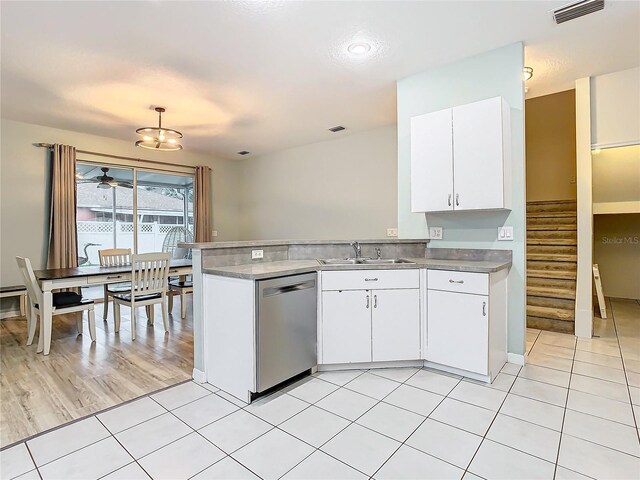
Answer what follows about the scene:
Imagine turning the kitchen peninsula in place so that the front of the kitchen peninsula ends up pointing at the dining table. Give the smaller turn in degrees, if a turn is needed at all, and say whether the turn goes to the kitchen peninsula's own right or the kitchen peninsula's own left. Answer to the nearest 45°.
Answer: approximately 90° to the kitchen peninsula's own right

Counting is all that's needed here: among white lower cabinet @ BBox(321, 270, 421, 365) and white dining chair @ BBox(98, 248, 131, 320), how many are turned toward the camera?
2

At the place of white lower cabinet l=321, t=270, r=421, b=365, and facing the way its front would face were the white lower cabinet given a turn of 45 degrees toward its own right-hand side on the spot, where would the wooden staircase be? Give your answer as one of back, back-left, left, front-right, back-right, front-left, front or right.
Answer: back

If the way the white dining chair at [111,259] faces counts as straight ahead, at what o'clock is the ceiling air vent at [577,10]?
The ceiling air vent is roughly at 11 o'clock from the white dining chair.

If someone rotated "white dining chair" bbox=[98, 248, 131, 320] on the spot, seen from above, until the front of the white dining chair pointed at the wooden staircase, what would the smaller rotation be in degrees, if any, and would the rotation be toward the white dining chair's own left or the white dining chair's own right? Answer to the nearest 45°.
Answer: approximately 45° to the white dining chair's own left

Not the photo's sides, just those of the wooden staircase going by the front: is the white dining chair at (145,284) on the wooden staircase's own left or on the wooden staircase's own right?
on the wooden staircase's own right

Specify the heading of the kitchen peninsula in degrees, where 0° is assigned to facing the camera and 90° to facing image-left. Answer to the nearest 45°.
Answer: approximately 0°

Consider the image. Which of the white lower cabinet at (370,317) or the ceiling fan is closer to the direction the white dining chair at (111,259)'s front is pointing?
the white lower cabinet

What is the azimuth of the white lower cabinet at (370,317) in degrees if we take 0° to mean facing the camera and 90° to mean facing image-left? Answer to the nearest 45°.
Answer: approximately 0°

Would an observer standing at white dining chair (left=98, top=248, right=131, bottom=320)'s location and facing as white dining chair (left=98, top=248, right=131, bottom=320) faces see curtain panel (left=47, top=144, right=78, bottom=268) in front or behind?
behind
